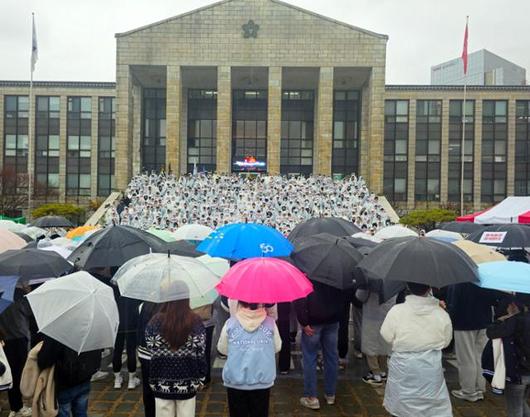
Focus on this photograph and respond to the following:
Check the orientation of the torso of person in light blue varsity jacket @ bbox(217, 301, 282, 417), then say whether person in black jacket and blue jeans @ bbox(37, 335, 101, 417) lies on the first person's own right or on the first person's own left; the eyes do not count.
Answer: on the first person's own left

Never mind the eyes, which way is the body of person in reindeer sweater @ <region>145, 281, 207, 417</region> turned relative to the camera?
away from the camera

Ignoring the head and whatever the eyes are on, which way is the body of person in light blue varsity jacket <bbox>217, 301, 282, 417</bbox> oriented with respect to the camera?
away from the camera

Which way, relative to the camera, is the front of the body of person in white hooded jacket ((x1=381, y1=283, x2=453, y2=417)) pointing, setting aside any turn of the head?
away from the camera

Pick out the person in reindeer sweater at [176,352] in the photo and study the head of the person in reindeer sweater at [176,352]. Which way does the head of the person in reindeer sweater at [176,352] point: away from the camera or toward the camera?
away from the camera

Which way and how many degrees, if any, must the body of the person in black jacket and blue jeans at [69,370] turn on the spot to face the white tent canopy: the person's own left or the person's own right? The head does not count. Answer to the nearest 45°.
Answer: approximately 45° to the person's own right

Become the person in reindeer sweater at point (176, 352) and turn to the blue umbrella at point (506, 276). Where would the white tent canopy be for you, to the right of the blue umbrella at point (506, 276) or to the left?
left

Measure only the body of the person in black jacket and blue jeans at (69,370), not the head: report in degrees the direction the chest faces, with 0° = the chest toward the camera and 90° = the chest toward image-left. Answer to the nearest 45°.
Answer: approximately 180°

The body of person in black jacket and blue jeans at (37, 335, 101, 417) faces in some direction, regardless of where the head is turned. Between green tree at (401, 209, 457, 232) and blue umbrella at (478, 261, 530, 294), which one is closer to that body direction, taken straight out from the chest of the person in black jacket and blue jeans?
the green tree
